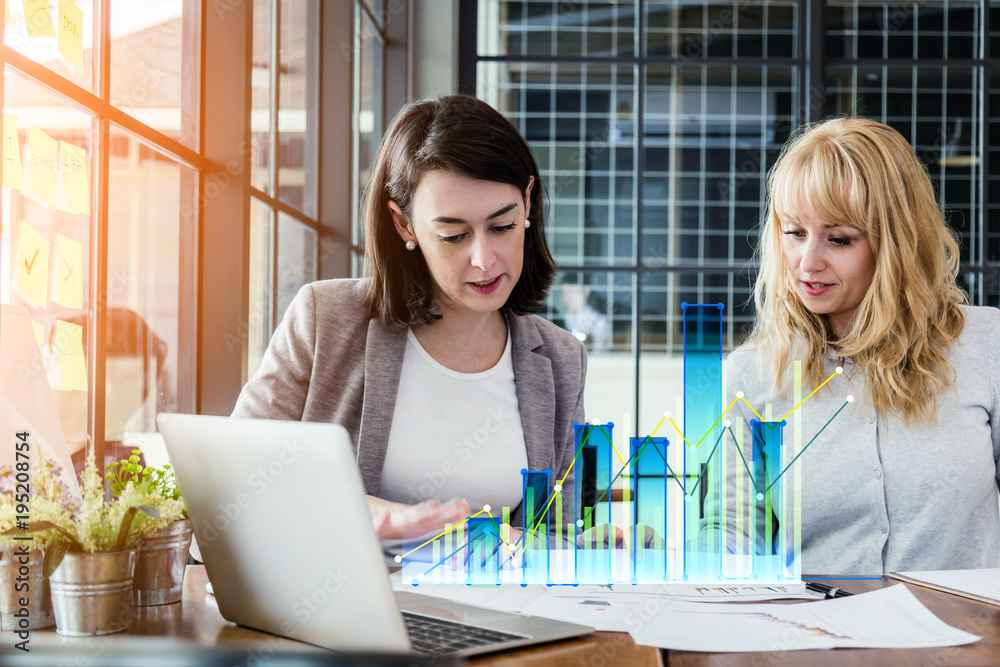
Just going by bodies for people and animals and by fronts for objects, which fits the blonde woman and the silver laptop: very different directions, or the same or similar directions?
very different directions

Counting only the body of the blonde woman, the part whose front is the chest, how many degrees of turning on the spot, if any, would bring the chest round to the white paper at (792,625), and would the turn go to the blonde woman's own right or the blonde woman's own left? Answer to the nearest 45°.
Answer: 0° — they already face it

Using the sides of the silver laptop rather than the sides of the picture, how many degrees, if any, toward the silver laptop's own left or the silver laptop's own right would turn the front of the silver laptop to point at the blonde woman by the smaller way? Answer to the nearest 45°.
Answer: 0° — it already faces them

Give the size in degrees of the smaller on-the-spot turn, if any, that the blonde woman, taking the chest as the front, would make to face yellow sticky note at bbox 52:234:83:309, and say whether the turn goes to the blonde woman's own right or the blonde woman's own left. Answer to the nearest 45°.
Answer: approximately 45° to the blonde woman's own right

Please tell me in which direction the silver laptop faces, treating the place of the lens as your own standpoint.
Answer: facing away from the viewer and to the right of the viewer

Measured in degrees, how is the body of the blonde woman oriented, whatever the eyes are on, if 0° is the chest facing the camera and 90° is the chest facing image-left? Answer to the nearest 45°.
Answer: approximately 0°

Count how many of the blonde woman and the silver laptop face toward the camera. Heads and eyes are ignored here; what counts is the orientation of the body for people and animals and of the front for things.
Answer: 1

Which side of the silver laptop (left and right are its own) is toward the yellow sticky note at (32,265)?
left
